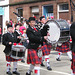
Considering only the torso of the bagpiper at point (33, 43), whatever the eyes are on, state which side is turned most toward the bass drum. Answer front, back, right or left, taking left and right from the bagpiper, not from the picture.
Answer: left
